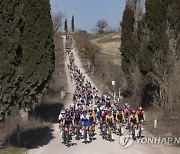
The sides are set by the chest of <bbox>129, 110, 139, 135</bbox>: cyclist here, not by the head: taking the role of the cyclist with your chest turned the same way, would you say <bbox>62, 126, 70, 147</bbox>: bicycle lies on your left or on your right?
on your right

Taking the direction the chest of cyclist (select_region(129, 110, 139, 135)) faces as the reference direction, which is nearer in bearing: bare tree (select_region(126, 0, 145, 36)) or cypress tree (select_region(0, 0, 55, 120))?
the cypress tree

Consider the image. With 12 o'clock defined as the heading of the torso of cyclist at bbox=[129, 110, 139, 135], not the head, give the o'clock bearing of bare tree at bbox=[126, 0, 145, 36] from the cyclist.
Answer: The bare tree is roughly at 6 o'clock from the cyclist.

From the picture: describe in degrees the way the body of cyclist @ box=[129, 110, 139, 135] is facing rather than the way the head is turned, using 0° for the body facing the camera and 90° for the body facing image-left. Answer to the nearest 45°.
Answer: approximately 0°

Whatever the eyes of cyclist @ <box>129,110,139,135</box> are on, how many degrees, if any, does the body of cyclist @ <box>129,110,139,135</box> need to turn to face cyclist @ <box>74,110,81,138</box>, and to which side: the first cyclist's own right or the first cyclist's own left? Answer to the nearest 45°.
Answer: approximately 90° to the first cyclist's own right

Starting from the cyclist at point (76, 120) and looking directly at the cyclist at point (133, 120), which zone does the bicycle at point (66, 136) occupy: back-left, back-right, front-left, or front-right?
back-right

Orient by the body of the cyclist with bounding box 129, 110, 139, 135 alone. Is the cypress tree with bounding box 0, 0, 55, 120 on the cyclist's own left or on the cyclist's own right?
on the cyclist's own right

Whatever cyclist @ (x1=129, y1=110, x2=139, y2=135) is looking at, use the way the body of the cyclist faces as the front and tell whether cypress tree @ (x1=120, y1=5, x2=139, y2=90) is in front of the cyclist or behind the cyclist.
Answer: behind
